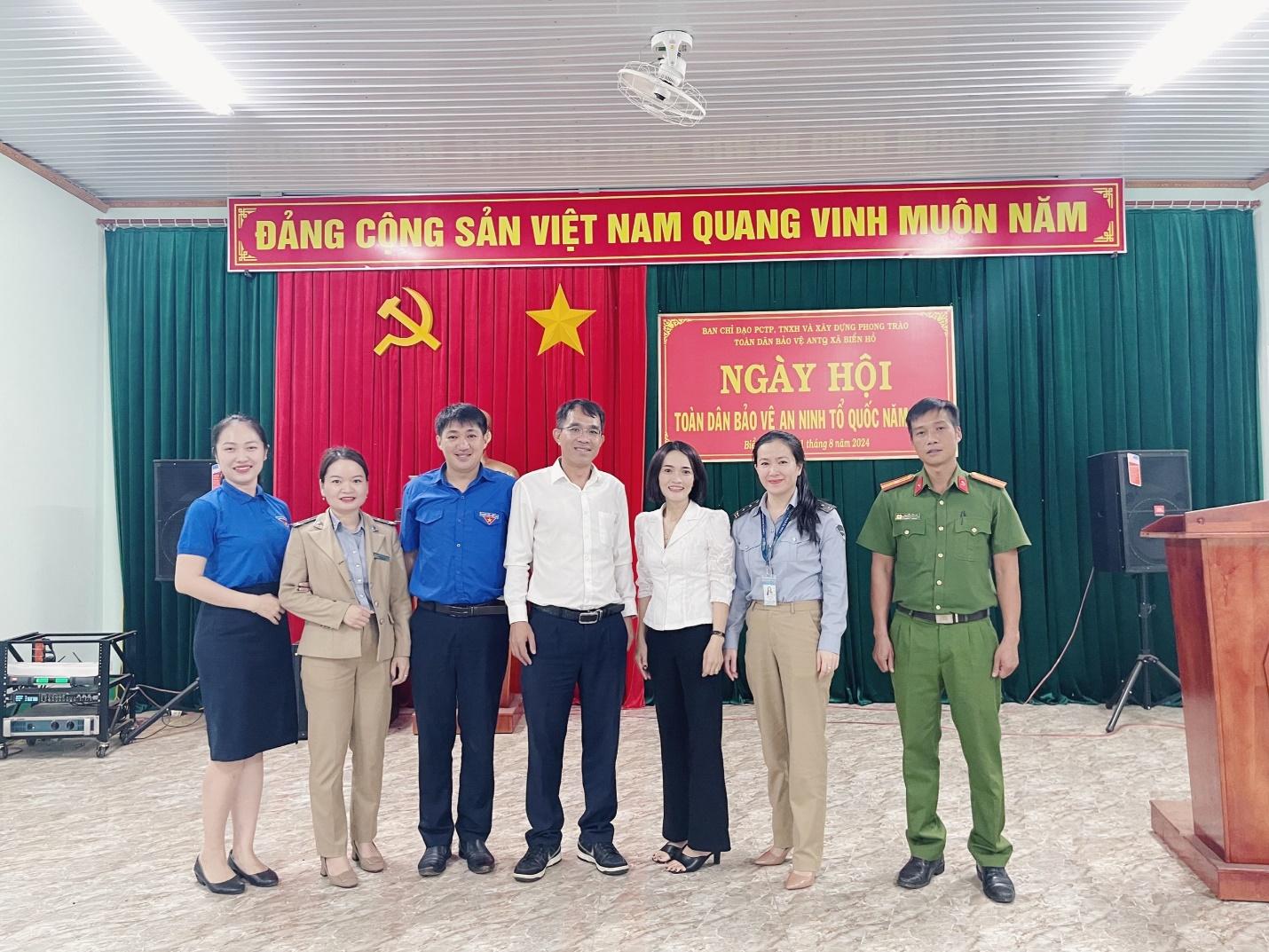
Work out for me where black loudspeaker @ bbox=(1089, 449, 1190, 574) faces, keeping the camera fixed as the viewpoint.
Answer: facing the viewer and to the right of the viewer

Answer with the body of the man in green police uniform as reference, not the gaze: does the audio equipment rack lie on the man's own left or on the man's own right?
on the man's own right

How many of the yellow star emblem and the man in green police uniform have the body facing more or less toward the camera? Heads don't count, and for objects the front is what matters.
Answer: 2

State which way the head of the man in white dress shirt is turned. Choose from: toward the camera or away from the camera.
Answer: toward the camera

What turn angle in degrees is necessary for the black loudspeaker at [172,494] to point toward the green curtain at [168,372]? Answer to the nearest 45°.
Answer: approximately 180°

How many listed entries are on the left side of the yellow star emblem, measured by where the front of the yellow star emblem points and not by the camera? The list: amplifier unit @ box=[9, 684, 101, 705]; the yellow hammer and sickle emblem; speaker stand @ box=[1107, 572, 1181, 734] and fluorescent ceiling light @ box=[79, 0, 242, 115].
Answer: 1

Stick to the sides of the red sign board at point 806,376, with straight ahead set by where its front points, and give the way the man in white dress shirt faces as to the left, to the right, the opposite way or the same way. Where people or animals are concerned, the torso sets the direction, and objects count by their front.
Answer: the same way

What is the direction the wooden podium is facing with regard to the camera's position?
facing the viewer

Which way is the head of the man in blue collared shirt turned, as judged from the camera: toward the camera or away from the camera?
toward the camera

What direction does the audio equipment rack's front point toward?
toward the camera

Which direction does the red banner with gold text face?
toward the camera

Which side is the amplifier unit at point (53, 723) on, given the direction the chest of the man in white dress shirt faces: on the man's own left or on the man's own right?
on the man's own right

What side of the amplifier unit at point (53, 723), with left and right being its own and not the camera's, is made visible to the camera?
front
